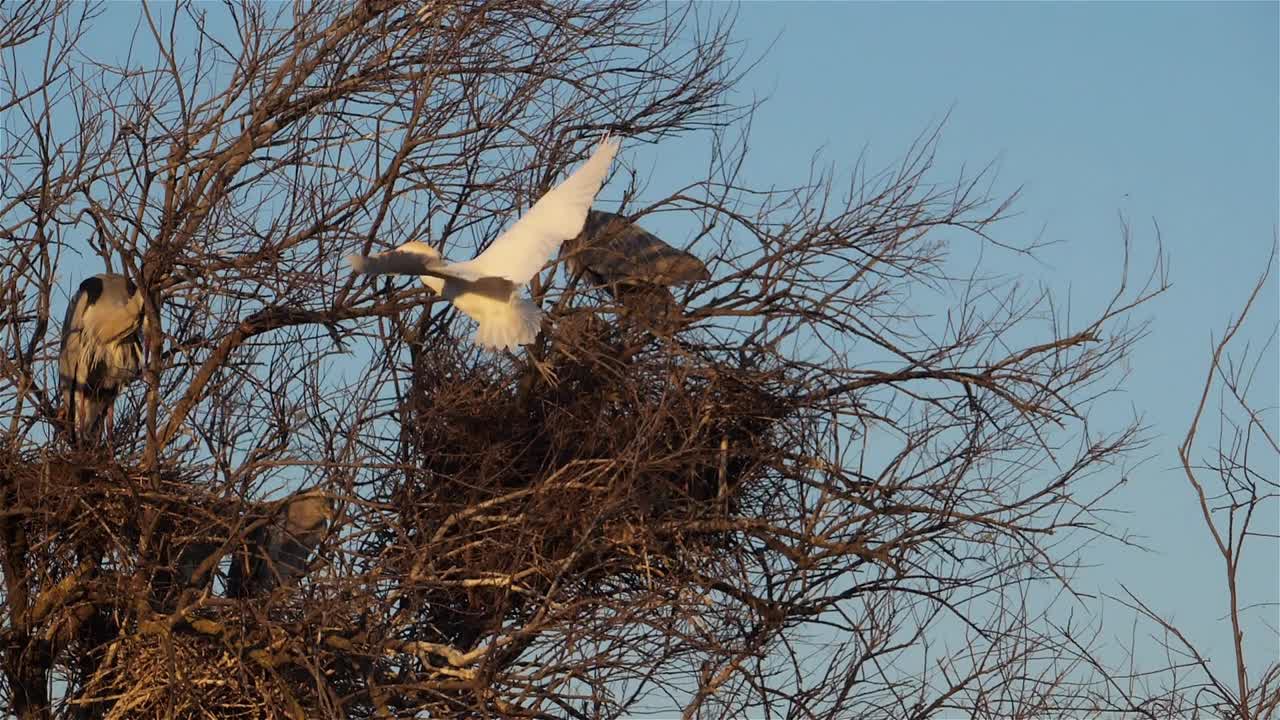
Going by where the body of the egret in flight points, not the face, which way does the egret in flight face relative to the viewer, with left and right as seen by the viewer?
facing away from the viewer and to the left of the viewer

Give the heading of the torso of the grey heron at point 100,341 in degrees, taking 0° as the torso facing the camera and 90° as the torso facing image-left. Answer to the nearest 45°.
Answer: approximately 315°

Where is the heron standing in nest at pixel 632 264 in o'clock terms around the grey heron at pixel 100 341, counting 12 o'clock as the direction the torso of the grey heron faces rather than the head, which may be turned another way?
The heron standing in nest is roughly at 9 o'clock from the grey heron.

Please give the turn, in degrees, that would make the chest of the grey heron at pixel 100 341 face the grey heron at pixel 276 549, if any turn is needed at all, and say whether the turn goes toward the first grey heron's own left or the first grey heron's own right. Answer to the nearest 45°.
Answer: approximately 90° to the first grey heron's own left
